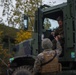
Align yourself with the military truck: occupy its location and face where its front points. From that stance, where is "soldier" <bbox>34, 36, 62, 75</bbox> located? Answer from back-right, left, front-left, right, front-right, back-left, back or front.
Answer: left

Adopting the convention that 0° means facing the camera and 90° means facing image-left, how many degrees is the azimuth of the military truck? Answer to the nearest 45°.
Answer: approximately 90°

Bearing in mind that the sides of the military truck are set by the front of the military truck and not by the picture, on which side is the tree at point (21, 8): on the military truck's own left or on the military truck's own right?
on the military truck's own right
